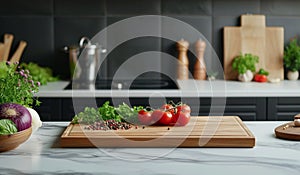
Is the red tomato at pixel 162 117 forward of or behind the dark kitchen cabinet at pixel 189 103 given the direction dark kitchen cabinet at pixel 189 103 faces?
forward

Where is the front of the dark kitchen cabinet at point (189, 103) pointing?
toward the camera

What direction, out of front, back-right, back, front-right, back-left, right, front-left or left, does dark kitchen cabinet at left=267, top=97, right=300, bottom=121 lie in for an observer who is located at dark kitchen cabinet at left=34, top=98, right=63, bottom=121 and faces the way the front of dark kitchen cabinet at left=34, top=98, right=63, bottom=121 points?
left

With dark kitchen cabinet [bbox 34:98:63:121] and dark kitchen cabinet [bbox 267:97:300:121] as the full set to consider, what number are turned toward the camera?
2

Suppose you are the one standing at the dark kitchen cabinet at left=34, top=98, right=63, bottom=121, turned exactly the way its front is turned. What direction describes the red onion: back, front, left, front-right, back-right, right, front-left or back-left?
front

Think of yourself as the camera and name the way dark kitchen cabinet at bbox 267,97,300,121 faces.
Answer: facing the viewer

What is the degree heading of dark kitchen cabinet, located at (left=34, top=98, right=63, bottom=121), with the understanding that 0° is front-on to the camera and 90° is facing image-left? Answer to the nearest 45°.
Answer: approximately 0°

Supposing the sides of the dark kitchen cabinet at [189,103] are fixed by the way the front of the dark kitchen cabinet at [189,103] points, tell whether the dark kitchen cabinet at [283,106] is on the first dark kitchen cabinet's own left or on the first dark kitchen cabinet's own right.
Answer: on the first dark kitchen cabinet's own left

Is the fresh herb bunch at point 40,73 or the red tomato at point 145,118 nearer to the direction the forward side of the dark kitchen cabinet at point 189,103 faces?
the red tomato

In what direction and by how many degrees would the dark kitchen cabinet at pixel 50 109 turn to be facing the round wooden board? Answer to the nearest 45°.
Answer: approximately 45° to its left

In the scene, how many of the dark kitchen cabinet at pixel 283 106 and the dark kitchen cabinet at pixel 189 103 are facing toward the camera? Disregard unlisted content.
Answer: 2

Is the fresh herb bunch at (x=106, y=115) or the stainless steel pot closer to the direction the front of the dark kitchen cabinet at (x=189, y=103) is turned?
the fresh herb bunch

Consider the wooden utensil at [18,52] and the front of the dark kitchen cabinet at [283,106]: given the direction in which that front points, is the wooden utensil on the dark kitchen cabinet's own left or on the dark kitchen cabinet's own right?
on the dark kitchen cabinet's own right
